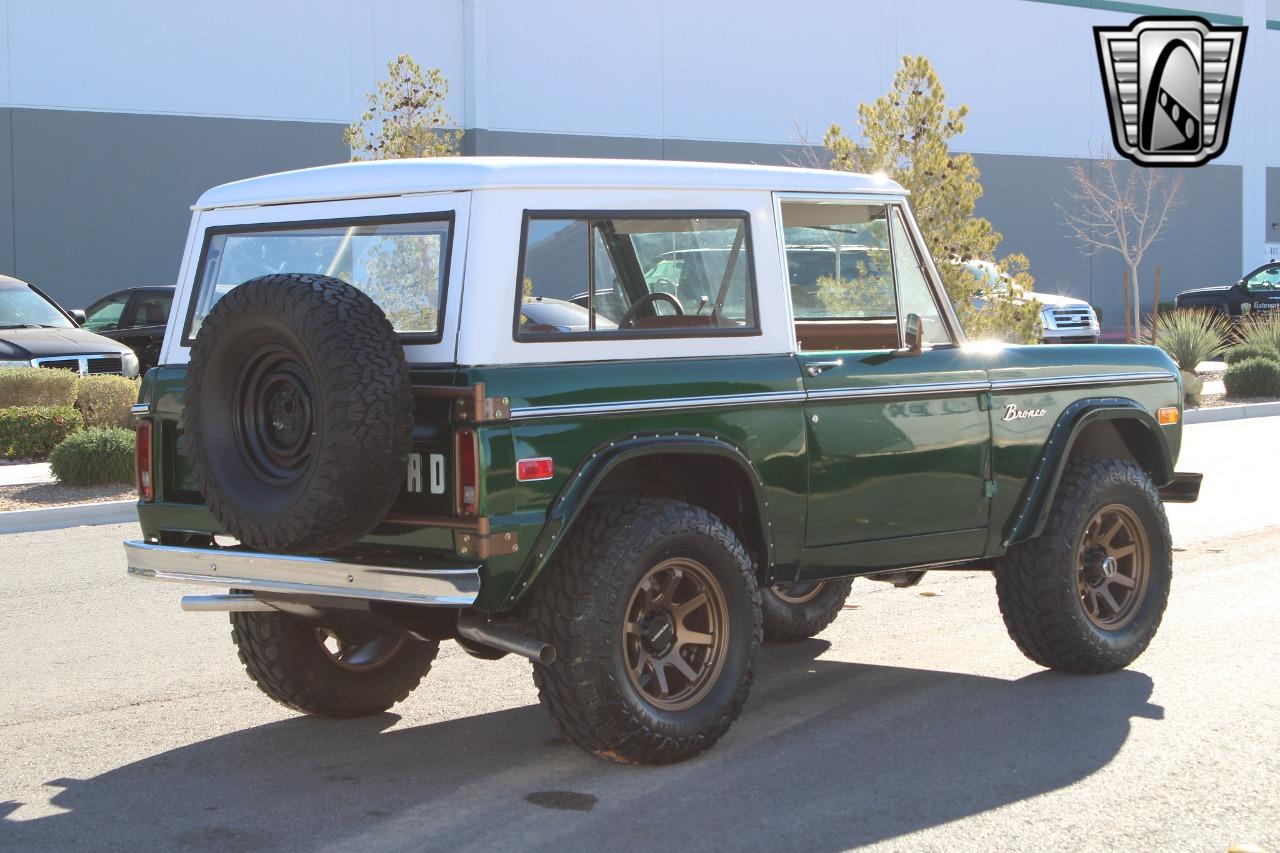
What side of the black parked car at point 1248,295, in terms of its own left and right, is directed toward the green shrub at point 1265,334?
left

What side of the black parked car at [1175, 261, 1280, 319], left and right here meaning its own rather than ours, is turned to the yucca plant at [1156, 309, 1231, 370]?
left

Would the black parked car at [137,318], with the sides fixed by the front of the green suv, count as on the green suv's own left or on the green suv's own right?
on the green suv's own left

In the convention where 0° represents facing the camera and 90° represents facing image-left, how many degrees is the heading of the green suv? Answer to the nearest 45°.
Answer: approximately 225°

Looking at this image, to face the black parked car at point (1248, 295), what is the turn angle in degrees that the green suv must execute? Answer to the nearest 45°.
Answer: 0° — it already faces it

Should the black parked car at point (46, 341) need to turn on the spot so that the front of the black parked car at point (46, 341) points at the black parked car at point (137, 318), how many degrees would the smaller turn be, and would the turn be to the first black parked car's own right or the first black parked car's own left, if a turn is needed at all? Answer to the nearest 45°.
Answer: approximately 135° to the first black parked car's own left

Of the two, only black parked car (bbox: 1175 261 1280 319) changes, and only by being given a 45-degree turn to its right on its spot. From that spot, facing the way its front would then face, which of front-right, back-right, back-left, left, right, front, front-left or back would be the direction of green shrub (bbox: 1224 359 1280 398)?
back-left

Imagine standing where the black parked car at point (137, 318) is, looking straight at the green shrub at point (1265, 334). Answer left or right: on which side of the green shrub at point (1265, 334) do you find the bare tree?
left

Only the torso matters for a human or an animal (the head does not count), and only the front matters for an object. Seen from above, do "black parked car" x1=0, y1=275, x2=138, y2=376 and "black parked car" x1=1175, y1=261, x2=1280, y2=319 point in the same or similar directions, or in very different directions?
very different directions

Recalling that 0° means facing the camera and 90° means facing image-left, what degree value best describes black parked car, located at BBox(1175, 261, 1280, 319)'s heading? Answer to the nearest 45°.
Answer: approximately 90°
